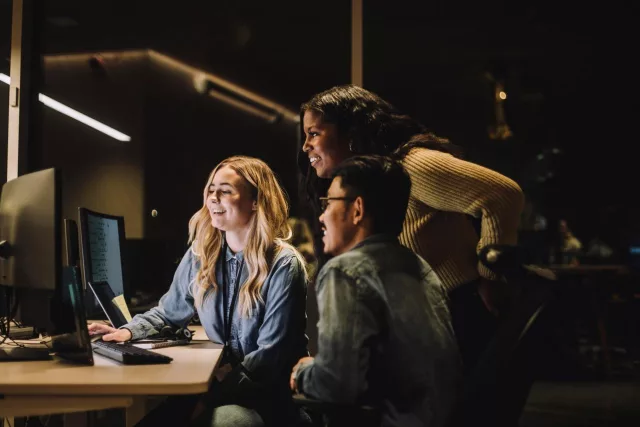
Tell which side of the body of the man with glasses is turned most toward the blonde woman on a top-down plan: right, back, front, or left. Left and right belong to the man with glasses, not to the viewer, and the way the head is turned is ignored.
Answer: front

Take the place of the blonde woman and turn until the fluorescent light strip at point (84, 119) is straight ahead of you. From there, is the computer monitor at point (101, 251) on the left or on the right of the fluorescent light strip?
left

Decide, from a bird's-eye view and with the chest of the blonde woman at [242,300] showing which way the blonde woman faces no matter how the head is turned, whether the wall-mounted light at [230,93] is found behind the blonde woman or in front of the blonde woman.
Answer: behind

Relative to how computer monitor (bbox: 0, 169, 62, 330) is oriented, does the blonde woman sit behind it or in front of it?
in front

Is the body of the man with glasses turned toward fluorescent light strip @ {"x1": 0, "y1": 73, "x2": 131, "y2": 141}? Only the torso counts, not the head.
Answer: yes

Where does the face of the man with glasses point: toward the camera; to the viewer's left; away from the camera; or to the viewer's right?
to the viewer's left

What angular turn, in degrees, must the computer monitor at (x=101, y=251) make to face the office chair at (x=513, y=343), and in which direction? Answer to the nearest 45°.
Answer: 0° — it already faces it

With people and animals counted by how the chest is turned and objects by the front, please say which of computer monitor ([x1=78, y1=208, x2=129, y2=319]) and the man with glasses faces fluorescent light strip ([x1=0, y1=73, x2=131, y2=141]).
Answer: the man with glasses

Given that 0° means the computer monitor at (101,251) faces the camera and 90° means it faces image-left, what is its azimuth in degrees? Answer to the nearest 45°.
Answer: approximately 315°

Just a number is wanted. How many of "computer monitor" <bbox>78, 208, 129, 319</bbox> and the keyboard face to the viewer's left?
0

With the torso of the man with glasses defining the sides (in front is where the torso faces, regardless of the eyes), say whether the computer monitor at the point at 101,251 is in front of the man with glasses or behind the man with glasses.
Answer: in front
